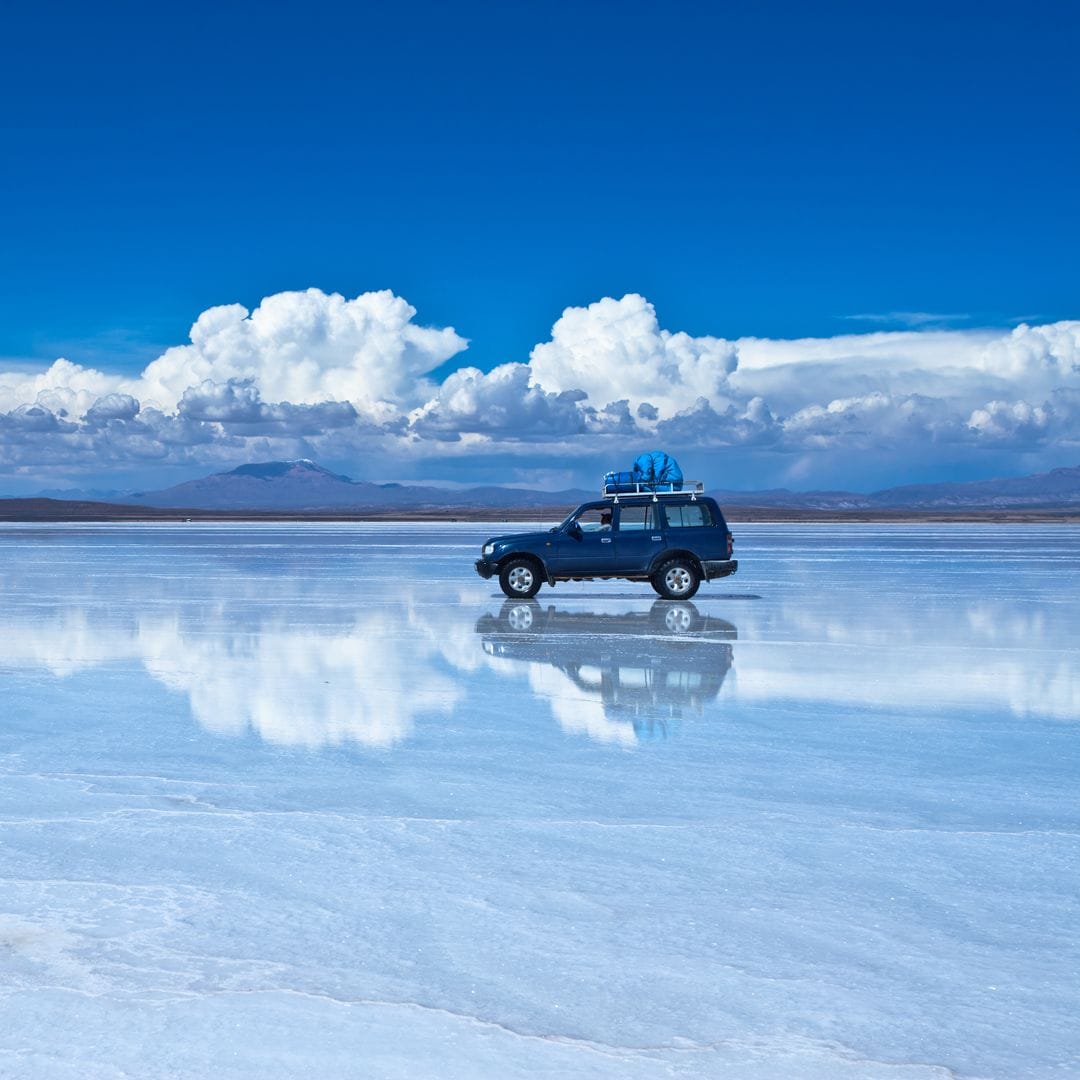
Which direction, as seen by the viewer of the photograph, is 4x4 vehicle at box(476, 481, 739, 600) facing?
facing to the left of the viewer
